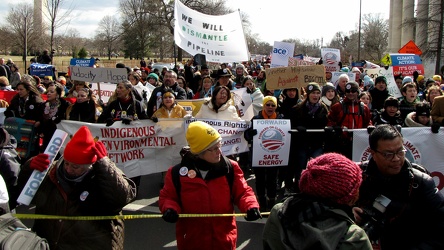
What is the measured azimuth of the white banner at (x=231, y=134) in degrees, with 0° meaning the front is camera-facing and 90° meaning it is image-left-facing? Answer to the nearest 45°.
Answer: approximately 0°

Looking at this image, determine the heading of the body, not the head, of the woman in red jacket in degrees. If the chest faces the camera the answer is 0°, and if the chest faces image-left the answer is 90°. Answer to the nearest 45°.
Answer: approximately 0°

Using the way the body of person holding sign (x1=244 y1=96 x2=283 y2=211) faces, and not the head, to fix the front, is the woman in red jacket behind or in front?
in front

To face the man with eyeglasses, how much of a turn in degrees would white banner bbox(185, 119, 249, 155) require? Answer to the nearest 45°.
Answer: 0° — it already faces them

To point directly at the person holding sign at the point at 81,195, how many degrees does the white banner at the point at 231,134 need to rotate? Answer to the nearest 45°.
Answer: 0° — it already faces them

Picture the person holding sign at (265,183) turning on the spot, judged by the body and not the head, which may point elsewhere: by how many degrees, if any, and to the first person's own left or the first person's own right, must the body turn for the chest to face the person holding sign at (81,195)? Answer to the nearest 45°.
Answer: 0° — they already face them

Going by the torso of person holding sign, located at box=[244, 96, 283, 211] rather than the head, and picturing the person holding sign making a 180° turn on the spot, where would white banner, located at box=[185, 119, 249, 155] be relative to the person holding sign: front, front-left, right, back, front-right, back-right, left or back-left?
front-left

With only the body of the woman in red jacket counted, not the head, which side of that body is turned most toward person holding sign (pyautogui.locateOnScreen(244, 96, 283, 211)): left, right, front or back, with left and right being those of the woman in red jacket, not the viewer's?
back

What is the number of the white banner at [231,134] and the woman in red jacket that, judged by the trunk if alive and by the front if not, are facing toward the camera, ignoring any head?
2

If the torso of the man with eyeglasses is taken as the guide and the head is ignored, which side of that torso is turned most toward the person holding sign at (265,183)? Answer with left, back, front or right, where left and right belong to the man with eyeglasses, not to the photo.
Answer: right

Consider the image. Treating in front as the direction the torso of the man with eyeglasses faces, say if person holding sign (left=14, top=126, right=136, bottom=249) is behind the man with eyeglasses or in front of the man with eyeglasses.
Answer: in front

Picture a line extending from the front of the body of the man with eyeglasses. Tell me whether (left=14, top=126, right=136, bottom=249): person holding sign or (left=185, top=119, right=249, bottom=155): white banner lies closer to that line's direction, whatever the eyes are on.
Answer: the person holding sign
